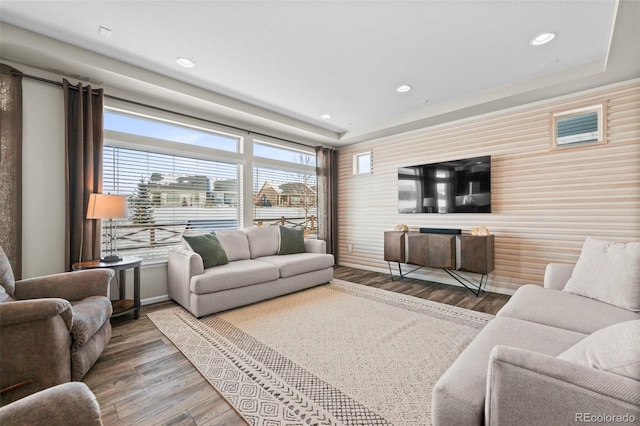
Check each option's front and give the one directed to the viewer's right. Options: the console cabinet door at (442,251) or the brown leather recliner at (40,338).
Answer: the brown leather recliner

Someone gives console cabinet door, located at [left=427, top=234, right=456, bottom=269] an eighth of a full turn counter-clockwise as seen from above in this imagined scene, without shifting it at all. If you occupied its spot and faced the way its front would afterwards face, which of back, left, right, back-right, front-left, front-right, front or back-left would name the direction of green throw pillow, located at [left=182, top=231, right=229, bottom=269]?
right

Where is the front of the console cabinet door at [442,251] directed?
toward the camera

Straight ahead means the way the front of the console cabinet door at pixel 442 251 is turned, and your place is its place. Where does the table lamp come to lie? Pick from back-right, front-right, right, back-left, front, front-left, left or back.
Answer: front-right

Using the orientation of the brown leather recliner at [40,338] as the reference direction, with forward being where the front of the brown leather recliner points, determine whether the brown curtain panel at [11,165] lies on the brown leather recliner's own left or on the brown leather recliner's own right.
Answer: on the brown leather recliner's own left

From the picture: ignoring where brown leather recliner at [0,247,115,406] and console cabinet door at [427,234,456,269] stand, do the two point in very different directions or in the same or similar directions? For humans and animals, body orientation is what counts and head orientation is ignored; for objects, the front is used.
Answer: very different directions

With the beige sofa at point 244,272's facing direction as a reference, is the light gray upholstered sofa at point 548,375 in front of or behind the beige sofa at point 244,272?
in front

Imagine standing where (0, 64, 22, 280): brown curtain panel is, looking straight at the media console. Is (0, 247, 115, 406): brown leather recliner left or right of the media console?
right

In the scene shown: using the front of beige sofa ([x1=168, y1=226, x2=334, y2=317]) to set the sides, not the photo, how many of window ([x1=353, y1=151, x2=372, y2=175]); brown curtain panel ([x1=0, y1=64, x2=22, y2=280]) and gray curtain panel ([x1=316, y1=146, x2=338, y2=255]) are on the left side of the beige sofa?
2

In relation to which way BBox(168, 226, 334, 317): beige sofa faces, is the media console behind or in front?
in front

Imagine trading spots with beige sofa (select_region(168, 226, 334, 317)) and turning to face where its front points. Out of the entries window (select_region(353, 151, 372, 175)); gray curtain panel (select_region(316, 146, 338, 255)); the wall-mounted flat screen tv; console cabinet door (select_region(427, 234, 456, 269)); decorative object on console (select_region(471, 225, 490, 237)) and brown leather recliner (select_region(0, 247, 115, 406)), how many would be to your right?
1

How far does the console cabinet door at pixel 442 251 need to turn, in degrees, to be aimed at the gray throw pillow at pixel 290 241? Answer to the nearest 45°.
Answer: approximately 90° to its right

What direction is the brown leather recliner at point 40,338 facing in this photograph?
to the viewer's right

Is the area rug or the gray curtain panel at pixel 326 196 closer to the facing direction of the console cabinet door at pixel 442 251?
the area rug

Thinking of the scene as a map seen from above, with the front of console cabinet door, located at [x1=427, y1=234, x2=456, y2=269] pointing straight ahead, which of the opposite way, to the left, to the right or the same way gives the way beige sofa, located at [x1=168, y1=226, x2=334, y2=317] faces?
to the left

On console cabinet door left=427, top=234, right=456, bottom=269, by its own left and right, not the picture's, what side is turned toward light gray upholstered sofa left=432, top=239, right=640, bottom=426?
front

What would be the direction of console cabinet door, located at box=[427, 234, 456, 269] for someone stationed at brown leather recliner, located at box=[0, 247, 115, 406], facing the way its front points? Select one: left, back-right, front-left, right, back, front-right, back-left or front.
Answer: front
